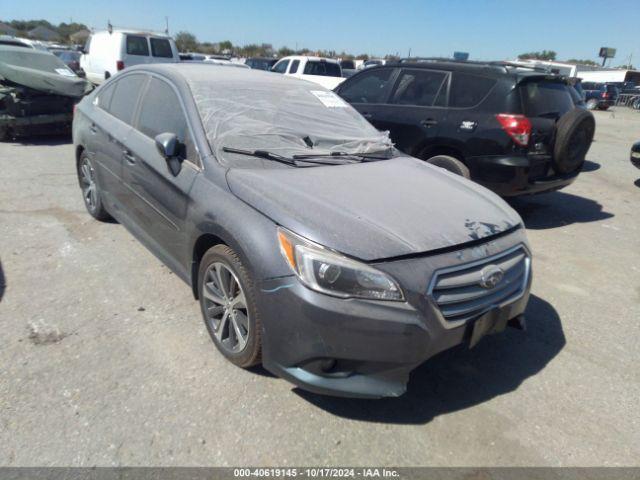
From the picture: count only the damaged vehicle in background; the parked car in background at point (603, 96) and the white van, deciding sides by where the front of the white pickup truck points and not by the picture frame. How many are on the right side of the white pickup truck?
1

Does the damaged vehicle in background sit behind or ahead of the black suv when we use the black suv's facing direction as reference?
ahead

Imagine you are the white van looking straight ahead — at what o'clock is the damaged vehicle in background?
The damaged vehicle in background is roughly at 8 o'clock from the white van.

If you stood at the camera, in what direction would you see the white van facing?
facing away from the viewer and to the left of the viewer

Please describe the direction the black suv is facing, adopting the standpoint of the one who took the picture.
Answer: facing away from the viewer and to the left of the viewer

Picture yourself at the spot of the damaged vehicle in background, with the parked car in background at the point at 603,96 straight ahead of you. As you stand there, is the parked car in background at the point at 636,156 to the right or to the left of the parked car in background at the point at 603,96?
right

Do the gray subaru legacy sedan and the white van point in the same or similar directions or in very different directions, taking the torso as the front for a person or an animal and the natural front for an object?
very different directions

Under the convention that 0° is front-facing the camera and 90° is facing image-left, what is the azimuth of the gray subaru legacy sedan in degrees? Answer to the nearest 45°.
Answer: approximately 315°

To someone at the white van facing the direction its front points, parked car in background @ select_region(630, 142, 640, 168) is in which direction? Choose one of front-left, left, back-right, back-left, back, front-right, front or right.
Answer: back

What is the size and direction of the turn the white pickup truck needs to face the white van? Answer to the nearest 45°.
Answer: approximately 45° to its left

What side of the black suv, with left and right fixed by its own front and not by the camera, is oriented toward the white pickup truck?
front
